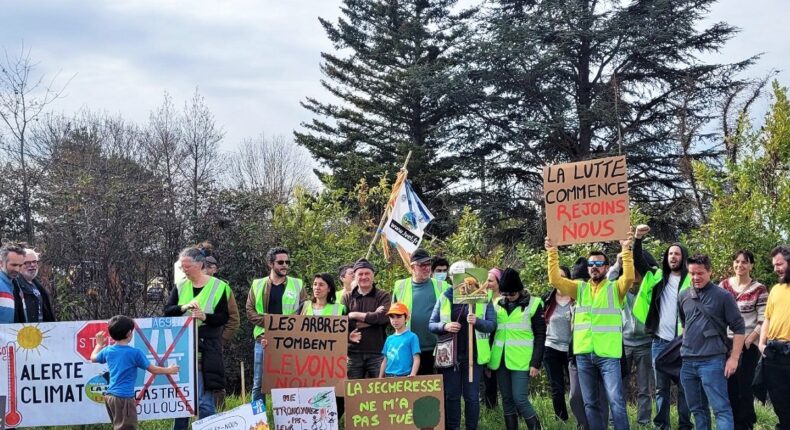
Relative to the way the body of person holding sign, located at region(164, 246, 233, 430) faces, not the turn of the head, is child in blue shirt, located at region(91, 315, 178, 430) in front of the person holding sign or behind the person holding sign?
in front

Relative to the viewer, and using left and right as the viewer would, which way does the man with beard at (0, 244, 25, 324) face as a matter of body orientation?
facing the viewer and to the right of the viewer

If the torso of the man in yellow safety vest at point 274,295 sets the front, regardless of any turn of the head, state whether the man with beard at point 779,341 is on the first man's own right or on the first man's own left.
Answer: on the first man's own left

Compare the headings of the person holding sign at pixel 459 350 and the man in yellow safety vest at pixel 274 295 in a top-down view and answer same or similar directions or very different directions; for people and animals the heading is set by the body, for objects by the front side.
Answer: same or similar directions

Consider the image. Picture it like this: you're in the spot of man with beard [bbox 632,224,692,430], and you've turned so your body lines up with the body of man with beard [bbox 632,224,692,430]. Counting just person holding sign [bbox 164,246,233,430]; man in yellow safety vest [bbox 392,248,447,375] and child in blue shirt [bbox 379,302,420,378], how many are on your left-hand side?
0

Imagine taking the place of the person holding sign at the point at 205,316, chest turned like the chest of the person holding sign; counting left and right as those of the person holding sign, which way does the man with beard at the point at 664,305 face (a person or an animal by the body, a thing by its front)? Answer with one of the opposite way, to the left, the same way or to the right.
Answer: the same way

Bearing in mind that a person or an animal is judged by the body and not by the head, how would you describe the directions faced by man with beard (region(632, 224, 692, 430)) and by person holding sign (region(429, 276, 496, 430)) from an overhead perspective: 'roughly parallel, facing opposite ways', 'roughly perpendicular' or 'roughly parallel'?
roughly parallel

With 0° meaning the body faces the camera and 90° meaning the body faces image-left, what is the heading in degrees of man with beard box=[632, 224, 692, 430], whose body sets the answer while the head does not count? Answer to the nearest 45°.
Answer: approximately 0°

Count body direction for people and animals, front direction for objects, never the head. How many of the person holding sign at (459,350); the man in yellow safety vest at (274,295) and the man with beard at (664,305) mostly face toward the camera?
3

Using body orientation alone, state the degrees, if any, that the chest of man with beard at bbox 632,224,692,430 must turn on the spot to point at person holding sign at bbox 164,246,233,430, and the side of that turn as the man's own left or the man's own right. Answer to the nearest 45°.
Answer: approximately 45° to the man's own right

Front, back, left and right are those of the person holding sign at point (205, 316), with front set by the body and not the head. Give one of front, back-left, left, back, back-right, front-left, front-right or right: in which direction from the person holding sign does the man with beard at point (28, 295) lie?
front-right

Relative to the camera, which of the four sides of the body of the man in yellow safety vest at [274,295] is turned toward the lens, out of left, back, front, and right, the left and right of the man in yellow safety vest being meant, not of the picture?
front

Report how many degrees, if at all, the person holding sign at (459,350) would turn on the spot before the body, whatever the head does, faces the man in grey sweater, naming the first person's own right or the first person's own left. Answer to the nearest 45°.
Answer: approximately 90° to the first person's own left

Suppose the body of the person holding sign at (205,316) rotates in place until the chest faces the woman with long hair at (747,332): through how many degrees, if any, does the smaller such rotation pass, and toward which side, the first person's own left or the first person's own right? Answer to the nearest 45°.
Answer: approximately 135° to the first person's own left

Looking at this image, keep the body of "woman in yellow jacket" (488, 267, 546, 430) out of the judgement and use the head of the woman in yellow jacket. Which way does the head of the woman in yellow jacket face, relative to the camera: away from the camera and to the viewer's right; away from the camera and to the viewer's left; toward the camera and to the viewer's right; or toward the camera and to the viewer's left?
toward the camera and to the viewer's left

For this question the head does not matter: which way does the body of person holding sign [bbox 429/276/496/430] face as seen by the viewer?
toward the camera

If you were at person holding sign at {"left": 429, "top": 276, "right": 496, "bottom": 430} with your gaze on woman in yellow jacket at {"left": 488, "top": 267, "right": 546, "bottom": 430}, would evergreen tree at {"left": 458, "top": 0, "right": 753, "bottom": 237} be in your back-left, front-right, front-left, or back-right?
front-left

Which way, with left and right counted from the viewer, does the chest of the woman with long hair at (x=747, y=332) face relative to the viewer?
facing the viewer and to the left of the viewer

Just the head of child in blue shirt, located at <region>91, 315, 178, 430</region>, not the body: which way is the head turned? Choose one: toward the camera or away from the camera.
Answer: away from the camera

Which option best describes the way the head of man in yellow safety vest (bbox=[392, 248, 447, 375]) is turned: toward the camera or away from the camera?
toward the camera
